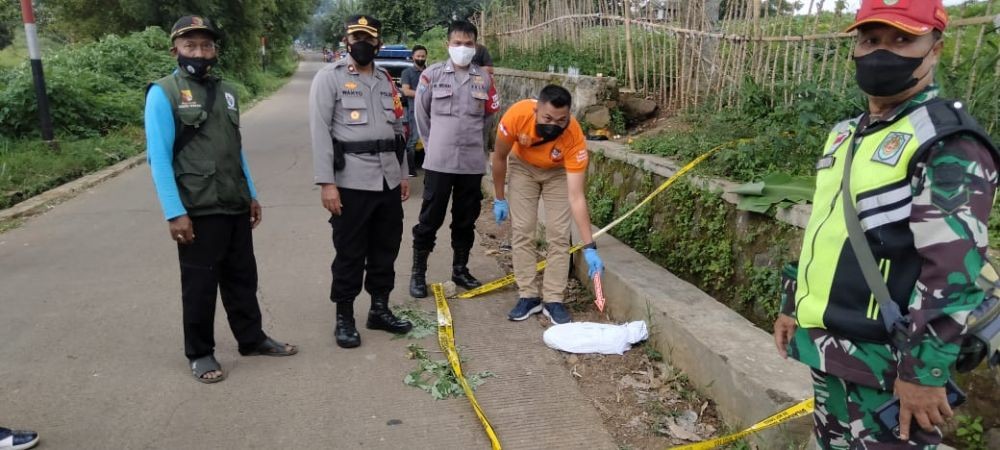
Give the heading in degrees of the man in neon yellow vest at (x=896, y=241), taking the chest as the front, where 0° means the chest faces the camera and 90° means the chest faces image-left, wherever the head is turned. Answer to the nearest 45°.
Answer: approximately 45°

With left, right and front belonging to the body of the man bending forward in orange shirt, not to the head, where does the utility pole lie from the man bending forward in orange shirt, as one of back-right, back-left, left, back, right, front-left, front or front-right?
back-right

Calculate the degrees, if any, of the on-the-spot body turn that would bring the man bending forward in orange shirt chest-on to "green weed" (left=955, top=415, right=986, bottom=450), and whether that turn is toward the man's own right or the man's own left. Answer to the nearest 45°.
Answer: approximately 45° to the man's own left

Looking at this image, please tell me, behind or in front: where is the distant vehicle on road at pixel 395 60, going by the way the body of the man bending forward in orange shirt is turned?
behind

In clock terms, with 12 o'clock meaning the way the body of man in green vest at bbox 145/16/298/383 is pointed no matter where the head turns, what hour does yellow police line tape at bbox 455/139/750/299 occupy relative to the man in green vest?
The yellow police line tape is roughly at 10 o'clock from the man in green vest.

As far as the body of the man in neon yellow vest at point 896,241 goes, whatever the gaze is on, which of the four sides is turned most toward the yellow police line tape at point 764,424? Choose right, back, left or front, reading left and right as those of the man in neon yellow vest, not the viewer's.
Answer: right
